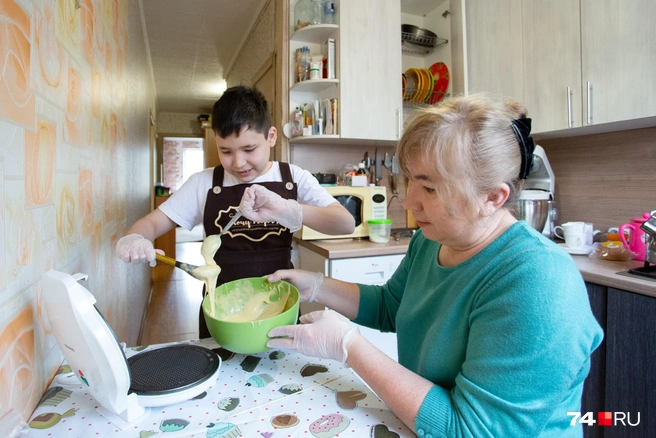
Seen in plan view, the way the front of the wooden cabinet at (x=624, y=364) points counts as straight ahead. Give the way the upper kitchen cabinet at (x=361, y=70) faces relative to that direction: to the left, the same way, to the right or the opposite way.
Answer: to the left

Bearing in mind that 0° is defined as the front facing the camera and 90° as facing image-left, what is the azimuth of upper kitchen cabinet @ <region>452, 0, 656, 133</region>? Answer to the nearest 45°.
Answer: approximately 45°

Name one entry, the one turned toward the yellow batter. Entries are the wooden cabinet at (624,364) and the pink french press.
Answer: the wooden cabinet
